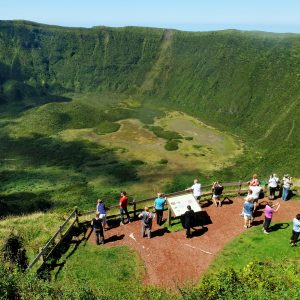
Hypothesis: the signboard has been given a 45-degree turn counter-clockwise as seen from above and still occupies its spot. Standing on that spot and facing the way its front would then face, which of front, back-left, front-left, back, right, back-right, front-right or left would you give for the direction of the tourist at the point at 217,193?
left

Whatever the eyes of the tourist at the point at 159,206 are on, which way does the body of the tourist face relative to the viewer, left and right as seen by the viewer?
facing away from the viewer

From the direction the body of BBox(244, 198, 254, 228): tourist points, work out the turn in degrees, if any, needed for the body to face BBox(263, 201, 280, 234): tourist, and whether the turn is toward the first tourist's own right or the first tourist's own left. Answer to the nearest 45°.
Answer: approximately 135° to the first tourist's own right

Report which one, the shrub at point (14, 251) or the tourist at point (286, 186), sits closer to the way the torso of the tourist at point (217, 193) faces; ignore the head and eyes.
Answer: the tourist

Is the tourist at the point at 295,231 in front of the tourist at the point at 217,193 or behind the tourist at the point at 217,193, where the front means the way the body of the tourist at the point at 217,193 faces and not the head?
behind

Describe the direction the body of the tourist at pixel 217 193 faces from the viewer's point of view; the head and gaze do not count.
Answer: away from the camera

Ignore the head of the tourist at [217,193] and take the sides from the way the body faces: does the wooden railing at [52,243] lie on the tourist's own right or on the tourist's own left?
on the tourist's own left

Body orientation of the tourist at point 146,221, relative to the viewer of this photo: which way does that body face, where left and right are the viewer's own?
facing away from the viewer

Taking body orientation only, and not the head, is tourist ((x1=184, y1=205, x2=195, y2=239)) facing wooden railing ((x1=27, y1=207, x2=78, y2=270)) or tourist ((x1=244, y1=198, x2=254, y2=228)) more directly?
the tourist

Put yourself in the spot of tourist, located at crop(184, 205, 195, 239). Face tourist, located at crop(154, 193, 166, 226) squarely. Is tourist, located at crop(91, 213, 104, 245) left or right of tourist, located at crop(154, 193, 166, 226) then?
left

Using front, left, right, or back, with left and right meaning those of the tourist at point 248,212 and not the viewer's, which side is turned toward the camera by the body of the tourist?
back

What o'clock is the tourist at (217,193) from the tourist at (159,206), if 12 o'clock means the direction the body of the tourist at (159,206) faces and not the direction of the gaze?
the tourist at (217,193) is roughly at 2 o'clock from the tourist at (159,206).

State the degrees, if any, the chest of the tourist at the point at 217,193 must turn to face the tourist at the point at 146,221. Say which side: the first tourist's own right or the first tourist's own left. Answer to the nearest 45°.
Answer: approximately 135° to the first tourist's own left

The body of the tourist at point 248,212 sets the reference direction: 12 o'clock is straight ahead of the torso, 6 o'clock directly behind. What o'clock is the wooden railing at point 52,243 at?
The wooden railing is roughly at 8 o'clock from the tourist.
